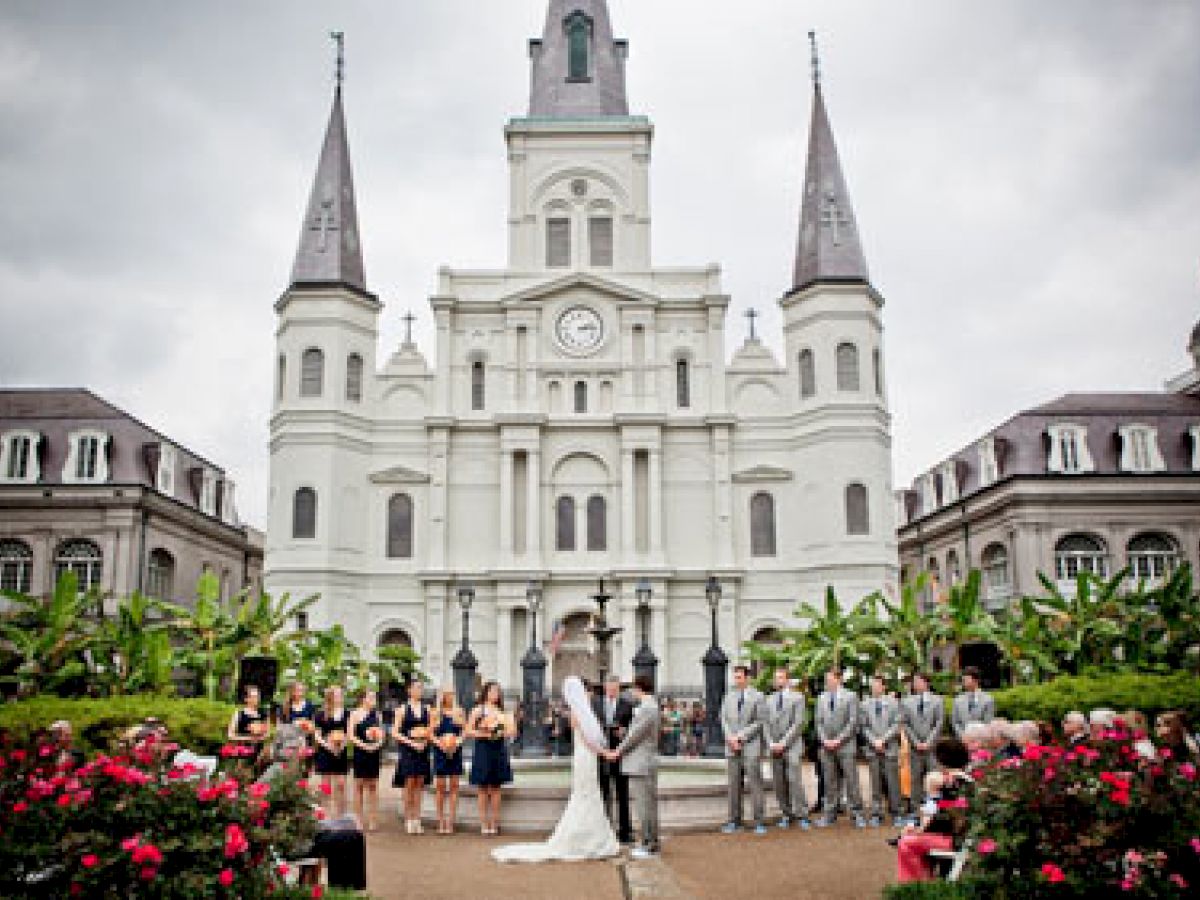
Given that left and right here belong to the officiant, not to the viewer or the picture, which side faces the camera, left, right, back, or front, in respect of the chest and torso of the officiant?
front

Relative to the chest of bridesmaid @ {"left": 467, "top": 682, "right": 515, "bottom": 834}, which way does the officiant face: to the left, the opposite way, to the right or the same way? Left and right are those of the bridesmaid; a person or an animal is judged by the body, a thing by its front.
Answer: the same way

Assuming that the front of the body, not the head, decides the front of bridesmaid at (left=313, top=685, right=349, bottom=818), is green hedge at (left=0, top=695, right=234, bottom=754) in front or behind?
behind

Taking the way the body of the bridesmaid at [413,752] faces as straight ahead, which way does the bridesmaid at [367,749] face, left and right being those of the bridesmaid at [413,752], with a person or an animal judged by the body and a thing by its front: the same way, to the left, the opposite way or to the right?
the same way

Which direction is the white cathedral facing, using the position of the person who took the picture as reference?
facing the viewer

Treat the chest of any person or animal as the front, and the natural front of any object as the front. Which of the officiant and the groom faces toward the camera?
the officiant

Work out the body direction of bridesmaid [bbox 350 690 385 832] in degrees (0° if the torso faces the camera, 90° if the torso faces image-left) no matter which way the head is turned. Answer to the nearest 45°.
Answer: approximately 315°

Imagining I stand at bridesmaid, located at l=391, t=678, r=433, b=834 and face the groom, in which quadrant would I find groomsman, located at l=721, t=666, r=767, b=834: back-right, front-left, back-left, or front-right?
front-left

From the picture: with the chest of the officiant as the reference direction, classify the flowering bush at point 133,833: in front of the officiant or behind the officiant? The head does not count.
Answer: in front

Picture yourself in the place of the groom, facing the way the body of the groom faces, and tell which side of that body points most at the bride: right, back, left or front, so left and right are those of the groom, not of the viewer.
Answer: front

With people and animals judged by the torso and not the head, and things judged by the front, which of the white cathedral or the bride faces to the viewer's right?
the bride

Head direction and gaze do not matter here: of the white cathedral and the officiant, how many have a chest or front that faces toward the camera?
2

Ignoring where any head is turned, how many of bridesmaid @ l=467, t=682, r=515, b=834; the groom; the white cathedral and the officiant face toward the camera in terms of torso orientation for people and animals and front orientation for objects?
3

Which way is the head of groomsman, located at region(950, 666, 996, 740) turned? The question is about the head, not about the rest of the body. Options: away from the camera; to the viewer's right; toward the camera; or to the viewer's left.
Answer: toward the camera

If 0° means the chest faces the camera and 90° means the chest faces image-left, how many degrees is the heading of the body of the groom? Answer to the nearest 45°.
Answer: approximately 90°

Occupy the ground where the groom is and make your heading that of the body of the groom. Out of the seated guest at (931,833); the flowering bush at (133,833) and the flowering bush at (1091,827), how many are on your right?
0

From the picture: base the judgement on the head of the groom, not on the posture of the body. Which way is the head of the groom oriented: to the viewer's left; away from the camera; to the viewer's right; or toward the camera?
to the viewer's left
